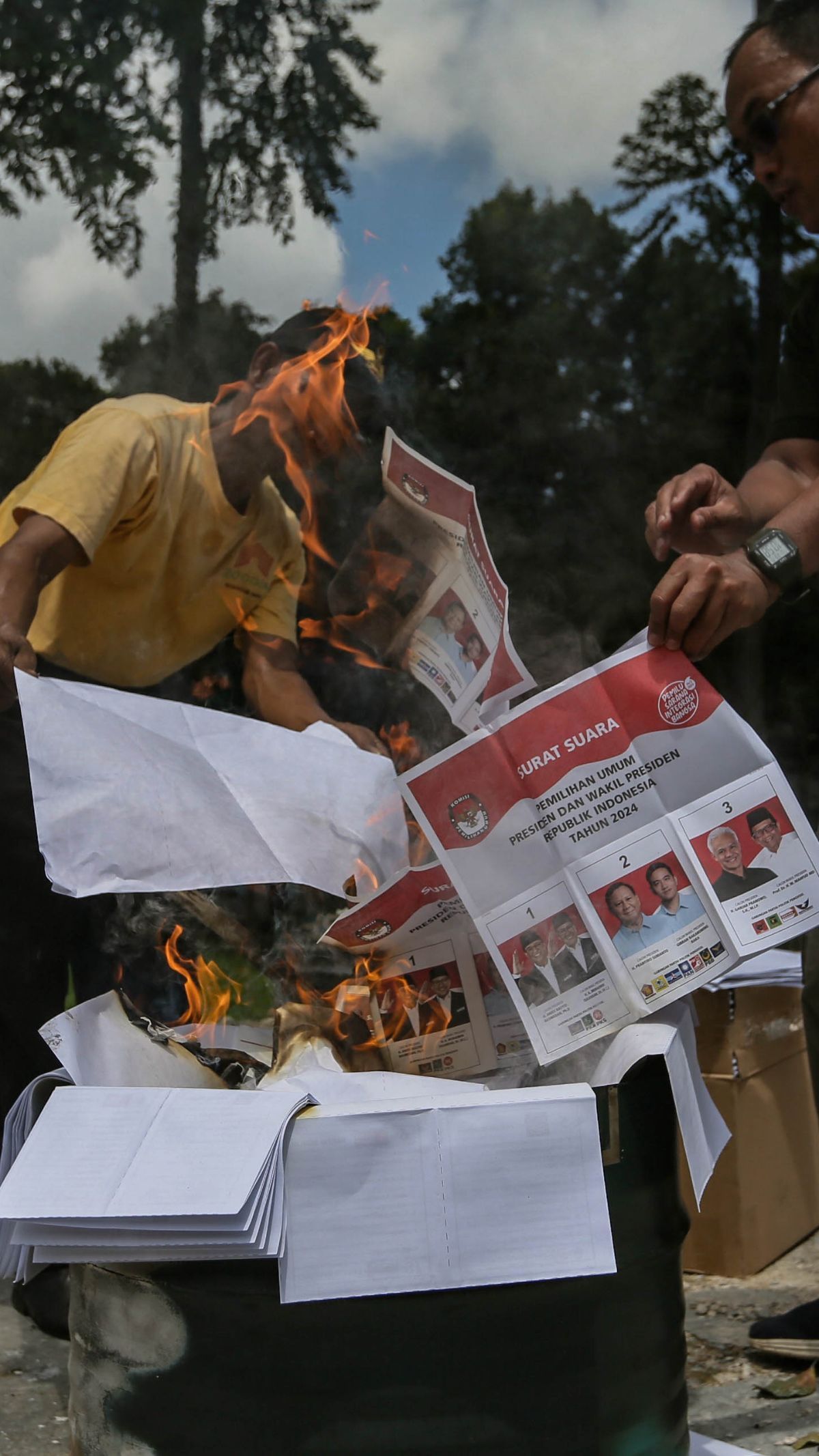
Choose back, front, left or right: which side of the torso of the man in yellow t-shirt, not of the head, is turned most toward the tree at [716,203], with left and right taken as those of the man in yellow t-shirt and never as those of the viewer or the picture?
left

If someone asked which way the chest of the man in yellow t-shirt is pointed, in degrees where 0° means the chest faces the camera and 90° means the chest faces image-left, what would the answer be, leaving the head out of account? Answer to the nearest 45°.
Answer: approximately 315°

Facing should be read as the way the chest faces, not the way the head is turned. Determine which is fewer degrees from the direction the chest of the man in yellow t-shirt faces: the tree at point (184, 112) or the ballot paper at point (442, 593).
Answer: the ballot paper

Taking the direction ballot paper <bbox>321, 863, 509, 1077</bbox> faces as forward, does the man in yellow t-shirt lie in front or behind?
behind

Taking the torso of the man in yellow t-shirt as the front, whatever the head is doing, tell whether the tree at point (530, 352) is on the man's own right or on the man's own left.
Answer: on the man's own left
